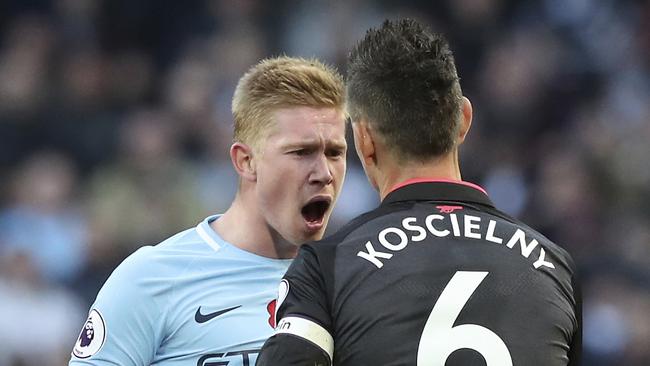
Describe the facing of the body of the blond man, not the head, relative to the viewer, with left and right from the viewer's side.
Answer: facing the viewer and to the right of the viewer

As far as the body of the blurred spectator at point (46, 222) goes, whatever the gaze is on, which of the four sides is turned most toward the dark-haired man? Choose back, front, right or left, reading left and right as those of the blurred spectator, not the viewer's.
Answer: front

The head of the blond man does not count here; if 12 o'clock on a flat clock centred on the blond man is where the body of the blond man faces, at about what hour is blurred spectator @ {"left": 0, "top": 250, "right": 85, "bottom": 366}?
The blurred spectator is roughly at 7 o'clock from the blond man.

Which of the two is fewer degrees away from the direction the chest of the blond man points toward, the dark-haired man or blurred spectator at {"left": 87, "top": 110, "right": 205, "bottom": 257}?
the dark-haired man

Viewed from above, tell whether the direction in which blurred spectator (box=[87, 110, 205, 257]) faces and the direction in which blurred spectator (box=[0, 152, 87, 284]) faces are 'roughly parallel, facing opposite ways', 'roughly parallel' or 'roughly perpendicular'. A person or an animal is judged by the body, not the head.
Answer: roughly parallel

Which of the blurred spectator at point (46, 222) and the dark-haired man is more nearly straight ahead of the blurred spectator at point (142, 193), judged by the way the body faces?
the dark-haired man

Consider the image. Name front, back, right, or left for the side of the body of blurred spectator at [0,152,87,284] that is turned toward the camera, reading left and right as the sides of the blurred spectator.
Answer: front

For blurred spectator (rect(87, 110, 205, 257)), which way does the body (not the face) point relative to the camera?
toward the camera

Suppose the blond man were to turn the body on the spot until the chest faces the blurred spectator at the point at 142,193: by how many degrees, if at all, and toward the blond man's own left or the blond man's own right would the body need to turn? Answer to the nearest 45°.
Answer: approximately 135° to the blond man's own left

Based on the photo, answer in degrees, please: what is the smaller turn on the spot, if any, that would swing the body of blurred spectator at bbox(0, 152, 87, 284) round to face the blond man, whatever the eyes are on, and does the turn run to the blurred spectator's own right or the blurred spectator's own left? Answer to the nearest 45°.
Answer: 0° — they already face them

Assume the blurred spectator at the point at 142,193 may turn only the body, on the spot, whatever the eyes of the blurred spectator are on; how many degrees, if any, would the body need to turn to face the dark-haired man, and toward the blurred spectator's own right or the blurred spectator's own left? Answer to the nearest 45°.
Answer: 0° — they already face them

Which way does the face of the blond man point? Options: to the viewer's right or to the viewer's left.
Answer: to the viewer's right
